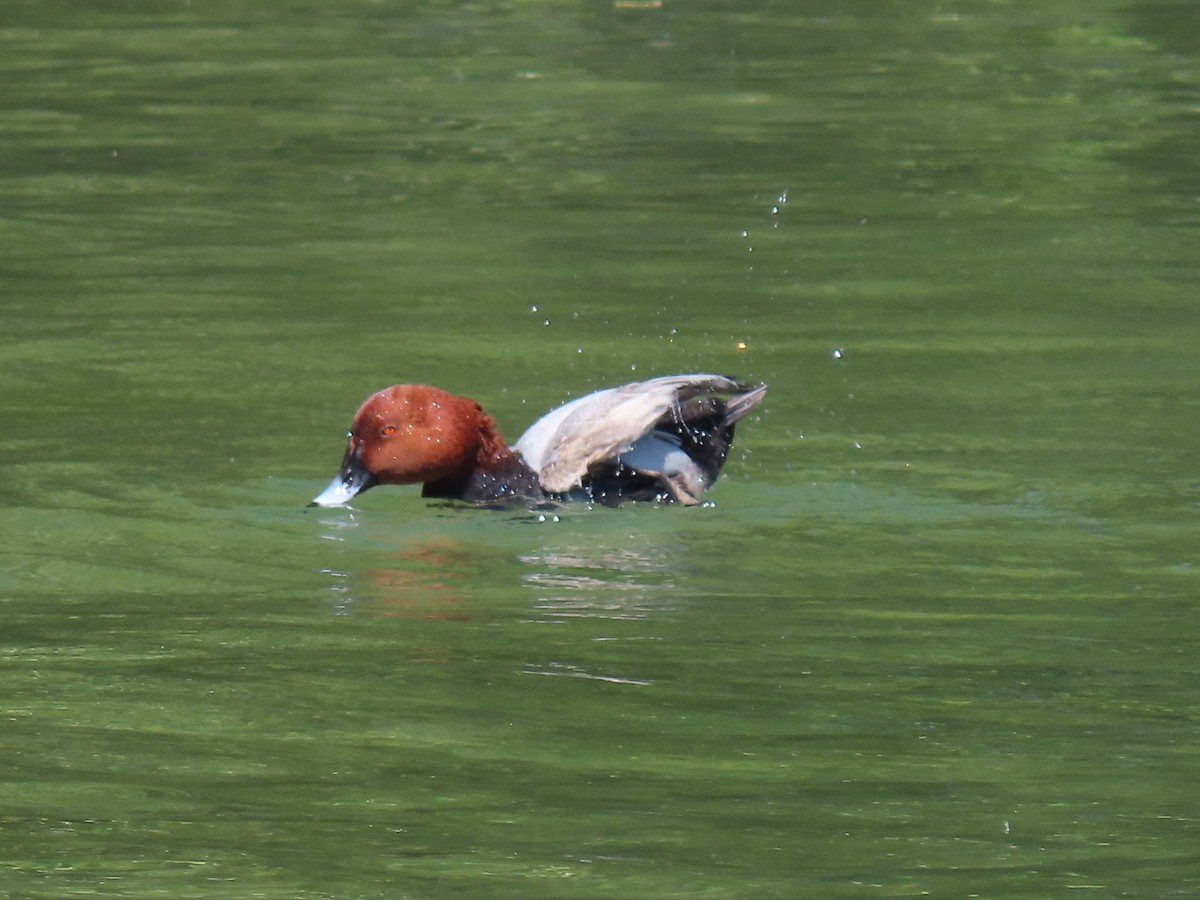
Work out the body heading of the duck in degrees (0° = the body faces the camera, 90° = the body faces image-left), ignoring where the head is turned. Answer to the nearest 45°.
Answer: approximately 90°
